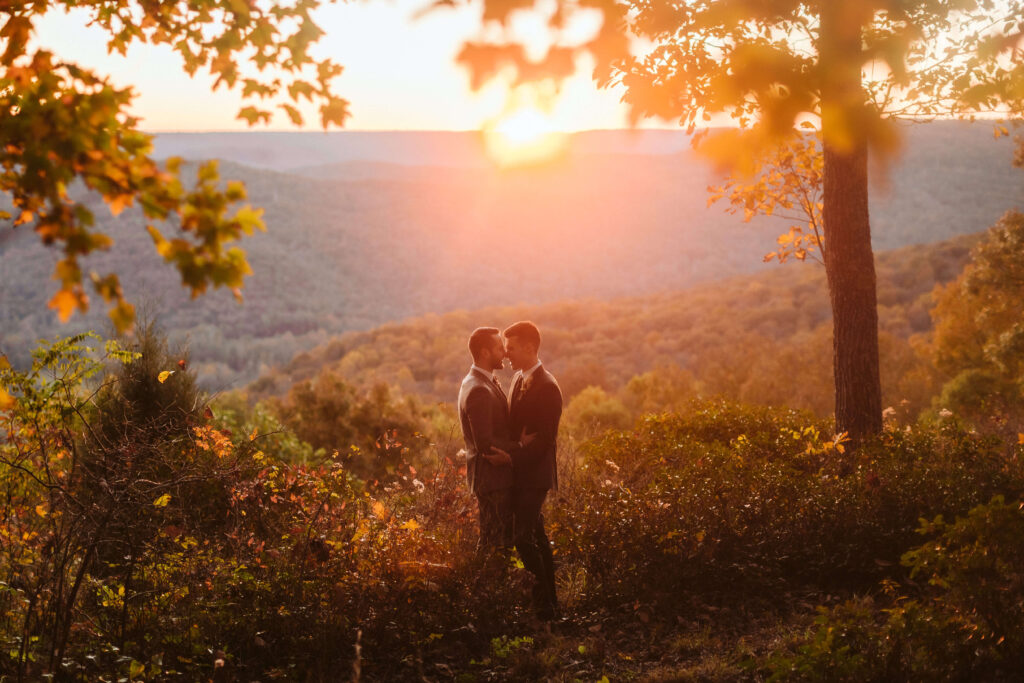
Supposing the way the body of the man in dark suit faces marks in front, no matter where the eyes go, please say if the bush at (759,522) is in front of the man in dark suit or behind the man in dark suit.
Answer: in front

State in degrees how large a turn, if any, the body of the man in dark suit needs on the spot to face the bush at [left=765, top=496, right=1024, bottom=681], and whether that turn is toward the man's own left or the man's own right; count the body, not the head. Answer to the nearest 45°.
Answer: approximately 45° to the man's own right

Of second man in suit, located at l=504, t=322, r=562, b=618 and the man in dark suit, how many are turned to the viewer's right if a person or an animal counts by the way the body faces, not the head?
1

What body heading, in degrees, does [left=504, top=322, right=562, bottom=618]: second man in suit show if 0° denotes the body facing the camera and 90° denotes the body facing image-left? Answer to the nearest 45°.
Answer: approximately 45°

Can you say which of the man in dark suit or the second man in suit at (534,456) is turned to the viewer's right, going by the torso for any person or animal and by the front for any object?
the man in dark suit

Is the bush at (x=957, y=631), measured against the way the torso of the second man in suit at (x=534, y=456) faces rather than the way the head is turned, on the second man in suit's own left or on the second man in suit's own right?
on the second man in suit's own left

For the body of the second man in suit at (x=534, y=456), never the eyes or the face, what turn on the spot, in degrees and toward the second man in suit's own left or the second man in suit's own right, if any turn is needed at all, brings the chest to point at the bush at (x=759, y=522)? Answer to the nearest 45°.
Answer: approximately 180°
